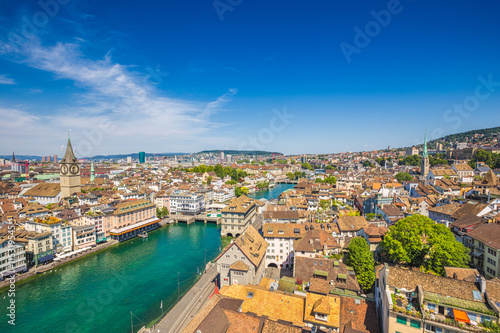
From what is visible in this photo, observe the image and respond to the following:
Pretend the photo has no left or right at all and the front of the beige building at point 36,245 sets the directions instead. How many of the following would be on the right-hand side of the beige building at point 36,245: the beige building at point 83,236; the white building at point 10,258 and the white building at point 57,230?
1

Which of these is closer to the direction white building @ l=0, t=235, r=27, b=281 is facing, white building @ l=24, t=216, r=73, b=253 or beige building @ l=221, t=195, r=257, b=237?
the beige building

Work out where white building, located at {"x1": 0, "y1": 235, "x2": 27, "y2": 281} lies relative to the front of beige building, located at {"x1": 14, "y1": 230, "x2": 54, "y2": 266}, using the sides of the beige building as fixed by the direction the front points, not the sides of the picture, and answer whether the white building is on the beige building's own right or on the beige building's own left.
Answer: on the beige building's own right

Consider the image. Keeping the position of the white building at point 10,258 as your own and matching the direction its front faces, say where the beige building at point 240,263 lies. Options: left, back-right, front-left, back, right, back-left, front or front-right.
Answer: front

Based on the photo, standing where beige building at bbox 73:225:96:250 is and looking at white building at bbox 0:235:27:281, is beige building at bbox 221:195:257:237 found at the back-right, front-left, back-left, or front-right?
back-left

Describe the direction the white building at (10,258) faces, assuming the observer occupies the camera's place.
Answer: facing the viewer and to the right of the viewer

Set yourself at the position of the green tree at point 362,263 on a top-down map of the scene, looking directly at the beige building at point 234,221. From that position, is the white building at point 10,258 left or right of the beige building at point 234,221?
left

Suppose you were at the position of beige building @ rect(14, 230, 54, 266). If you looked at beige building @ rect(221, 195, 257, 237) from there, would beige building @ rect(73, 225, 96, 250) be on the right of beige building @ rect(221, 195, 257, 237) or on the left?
left

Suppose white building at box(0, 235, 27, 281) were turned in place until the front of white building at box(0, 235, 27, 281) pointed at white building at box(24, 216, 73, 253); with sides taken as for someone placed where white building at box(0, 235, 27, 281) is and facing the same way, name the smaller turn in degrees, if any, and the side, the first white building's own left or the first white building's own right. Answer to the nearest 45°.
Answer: approximately 90° to the first white building's own left

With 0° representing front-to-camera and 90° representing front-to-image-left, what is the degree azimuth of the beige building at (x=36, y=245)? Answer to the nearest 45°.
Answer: approximately 315°

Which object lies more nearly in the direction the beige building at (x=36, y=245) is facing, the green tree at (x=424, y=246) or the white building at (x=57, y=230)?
the green tree

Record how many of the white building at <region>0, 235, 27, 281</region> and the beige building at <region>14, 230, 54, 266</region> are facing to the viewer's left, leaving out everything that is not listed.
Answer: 0
